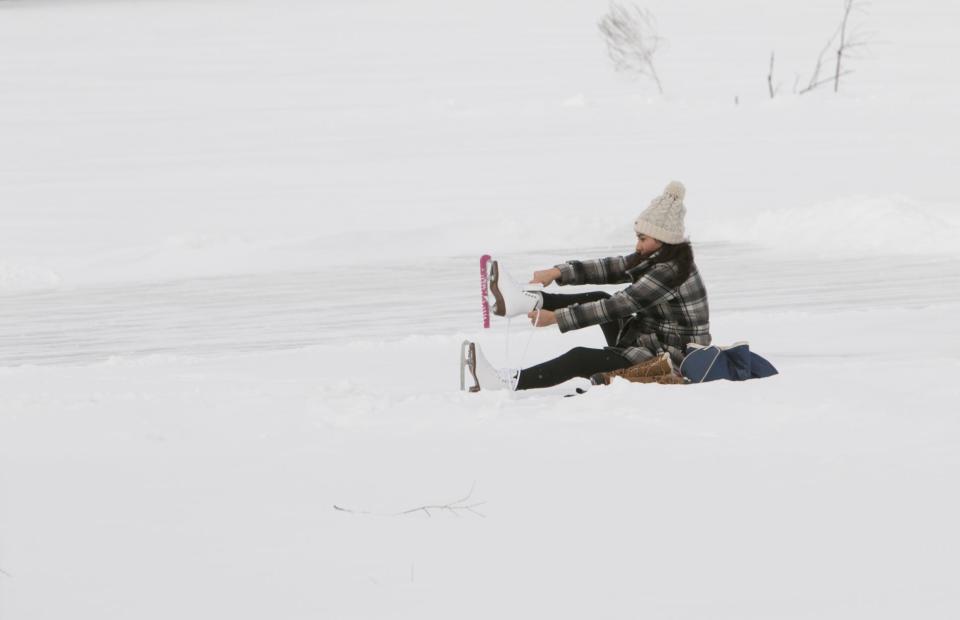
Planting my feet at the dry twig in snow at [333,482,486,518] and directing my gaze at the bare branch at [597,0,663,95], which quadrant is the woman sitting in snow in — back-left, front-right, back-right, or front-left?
front-right

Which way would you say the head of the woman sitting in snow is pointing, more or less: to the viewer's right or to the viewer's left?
to the viewer's left

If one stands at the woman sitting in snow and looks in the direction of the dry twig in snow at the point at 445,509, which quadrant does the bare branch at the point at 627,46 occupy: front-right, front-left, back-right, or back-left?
back-right

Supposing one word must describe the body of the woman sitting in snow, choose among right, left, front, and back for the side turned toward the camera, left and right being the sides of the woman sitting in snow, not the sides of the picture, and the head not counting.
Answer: left

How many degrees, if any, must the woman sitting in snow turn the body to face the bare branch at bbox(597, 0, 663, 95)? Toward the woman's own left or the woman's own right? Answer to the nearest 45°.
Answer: approximately 90° to the woman's own right

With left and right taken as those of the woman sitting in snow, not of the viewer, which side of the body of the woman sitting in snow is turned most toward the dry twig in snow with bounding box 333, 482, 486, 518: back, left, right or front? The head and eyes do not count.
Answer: left
